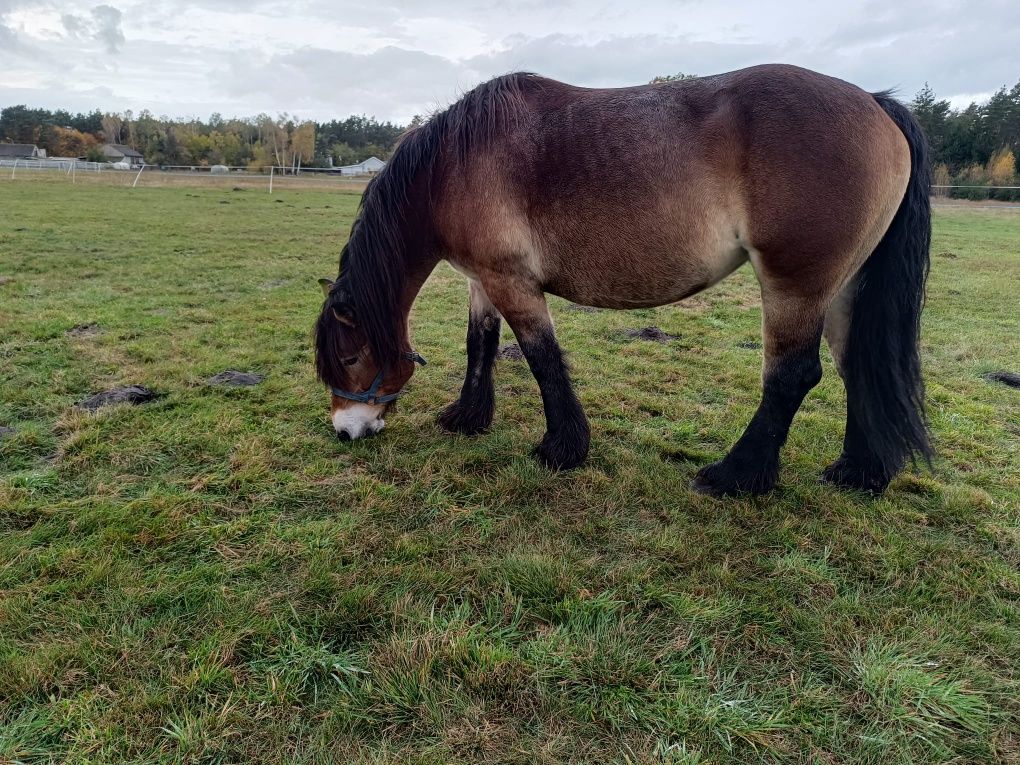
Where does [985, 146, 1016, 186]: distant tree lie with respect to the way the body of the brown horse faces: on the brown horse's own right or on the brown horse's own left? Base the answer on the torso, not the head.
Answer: on the brown horse's own right

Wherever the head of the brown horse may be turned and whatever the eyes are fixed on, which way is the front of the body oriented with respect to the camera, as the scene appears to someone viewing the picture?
to the viewer's left

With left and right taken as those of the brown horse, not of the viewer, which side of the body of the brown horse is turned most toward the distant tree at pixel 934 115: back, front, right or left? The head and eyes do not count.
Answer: right
